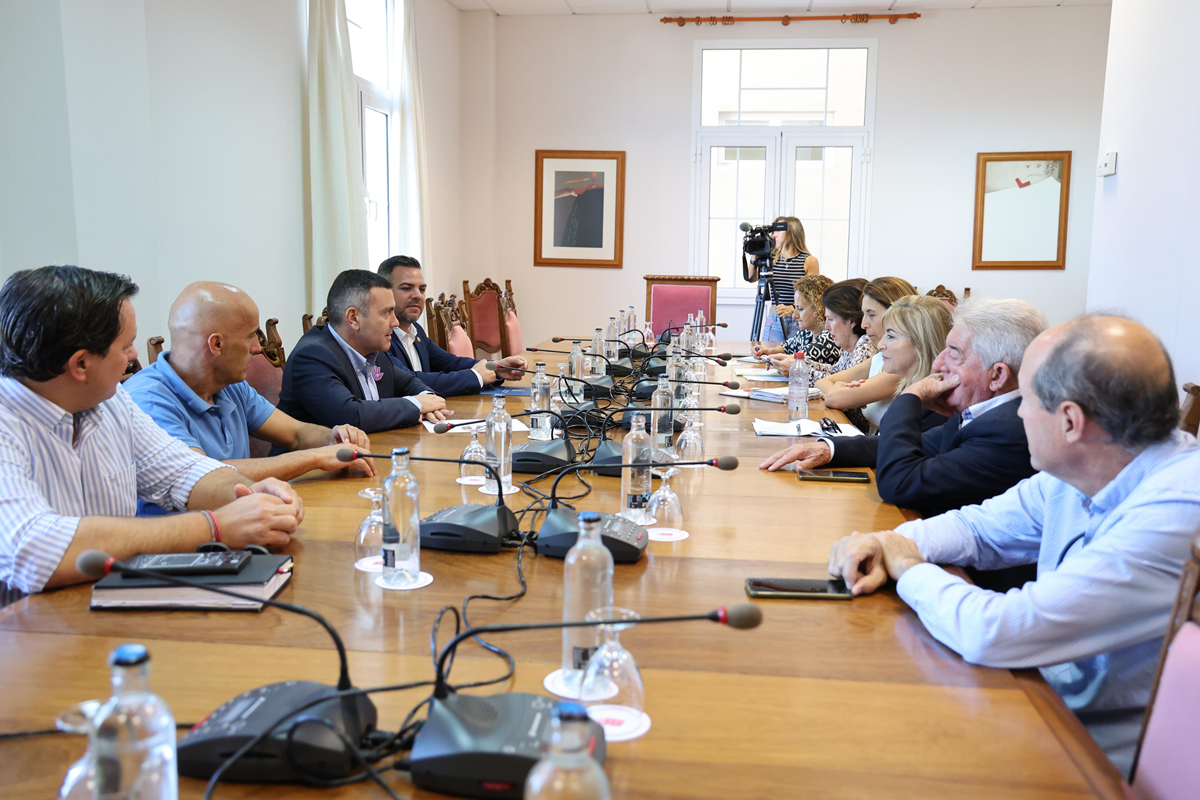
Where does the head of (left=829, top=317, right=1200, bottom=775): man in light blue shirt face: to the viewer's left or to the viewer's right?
to the viewer's left

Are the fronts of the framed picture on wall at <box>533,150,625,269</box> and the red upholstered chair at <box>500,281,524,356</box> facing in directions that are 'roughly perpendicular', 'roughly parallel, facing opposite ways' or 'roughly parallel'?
roughly perpendicular

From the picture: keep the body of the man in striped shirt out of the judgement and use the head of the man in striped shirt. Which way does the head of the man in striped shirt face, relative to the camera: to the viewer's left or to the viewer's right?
to the viewer's right

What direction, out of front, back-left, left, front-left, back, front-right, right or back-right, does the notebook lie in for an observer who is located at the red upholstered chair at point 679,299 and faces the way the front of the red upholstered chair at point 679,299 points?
front

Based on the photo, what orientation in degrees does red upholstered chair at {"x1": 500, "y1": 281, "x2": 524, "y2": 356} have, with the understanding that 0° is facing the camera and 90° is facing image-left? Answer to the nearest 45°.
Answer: approximately 270°

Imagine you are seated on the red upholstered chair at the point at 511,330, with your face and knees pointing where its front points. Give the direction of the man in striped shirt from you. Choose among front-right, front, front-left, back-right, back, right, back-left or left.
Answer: right

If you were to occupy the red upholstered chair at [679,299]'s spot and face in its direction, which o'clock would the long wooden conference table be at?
The long wooden conference table is roughly at 12 o'clock from the red upholstered chair.

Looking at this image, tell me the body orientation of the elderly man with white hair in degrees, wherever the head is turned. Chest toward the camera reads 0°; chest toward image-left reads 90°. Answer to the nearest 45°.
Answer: approximately 90°

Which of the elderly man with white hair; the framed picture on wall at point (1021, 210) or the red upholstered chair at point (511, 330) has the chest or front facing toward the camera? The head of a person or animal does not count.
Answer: the framed picture on wall

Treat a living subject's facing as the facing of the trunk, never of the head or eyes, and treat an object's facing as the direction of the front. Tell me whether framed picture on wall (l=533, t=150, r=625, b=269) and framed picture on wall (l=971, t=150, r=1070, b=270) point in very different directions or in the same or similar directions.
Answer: same or similar directions

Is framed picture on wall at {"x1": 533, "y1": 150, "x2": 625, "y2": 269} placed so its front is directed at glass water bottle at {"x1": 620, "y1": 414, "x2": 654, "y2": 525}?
yes

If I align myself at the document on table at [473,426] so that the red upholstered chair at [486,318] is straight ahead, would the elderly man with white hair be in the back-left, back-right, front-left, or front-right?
back-right

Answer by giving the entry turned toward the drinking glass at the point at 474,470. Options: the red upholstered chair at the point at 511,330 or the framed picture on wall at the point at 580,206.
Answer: the framed picture on wall

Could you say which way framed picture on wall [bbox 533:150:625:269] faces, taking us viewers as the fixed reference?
facing the viewer

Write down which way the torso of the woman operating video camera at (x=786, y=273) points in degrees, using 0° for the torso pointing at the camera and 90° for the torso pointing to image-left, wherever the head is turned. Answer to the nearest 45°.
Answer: approximately 45°

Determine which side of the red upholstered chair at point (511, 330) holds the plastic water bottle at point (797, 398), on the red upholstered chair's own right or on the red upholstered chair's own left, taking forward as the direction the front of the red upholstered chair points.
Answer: on the red upholstered chair's own right

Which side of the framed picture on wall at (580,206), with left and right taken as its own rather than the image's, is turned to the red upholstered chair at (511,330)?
front

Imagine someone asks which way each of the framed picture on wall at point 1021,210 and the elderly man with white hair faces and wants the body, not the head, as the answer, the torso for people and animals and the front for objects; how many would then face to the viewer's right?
0

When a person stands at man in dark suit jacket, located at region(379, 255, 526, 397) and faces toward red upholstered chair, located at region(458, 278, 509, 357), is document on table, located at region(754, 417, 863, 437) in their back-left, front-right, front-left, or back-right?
back-right

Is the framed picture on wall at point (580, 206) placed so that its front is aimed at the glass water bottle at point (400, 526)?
yes

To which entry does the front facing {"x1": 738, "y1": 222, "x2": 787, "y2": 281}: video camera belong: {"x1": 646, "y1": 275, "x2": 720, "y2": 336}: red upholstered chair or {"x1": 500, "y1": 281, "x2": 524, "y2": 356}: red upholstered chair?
{"x1": 500, "y1": 281, "x2": 524, "y2": 356}: red upholstered chair

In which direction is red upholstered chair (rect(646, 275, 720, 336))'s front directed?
toward the camera
